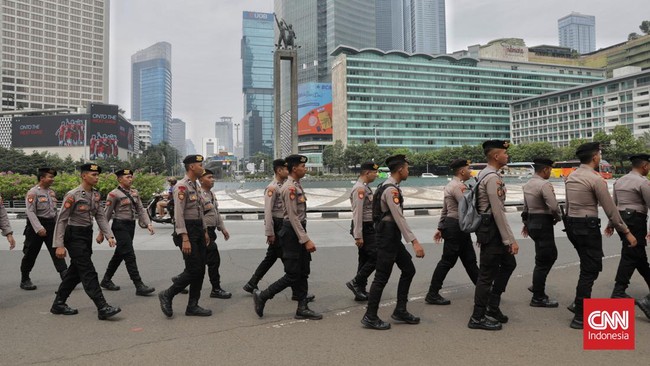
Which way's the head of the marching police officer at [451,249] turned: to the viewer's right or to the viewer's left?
to the viewer's right

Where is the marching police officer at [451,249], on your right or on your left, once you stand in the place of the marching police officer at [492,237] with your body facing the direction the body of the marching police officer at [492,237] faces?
on your left

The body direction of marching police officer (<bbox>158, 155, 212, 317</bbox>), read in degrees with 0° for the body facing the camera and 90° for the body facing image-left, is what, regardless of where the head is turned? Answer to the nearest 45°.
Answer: approximately 270°

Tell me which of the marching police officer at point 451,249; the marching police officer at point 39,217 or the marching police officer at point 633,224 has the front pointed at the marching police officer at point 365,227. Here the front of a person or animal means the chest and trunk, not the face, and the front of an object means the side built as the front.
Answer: the marching police officer at point 39,217

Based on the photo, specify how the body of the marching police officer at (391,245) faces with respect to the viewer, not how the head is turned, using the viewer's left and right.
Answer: facing to the right of the viewer

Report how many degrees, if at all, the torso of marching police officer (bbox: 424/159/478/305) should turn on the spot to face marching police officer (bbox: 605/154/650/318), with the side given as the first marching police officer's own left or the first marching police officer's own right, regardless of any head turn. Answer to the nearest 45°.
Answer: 0° — they already face them

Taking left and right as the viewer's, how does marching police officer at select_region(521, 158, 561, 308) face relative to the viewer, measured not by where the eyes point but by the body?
facing away from the viewer and to the right of the viewer

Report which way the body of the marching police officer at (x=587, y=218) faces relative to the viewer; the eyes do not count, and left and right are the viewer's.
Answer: facing away from the viewer and to the right of the viewer

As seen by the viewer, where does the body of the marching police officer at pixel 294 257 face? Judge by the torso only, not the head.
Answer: to the viewer's right

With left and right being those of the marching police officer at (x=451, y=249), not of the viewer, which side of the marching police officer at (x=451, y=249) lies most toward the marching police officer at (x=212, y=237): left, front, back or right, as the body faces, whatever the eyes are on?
back

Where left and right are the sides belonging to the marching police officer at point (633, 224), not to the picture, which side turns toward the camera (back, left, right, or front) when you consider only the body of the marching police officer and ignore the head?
right

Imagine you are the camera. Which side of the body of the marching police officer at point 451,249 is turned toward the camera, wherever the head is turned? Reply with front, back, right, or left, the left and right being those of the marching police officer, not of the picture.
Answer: right

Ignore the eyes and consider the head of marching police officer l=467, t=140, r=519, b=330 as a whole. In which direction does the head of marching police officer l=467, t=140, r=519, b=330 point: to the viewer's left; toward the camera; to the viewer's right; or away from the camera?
to the viewer's right
